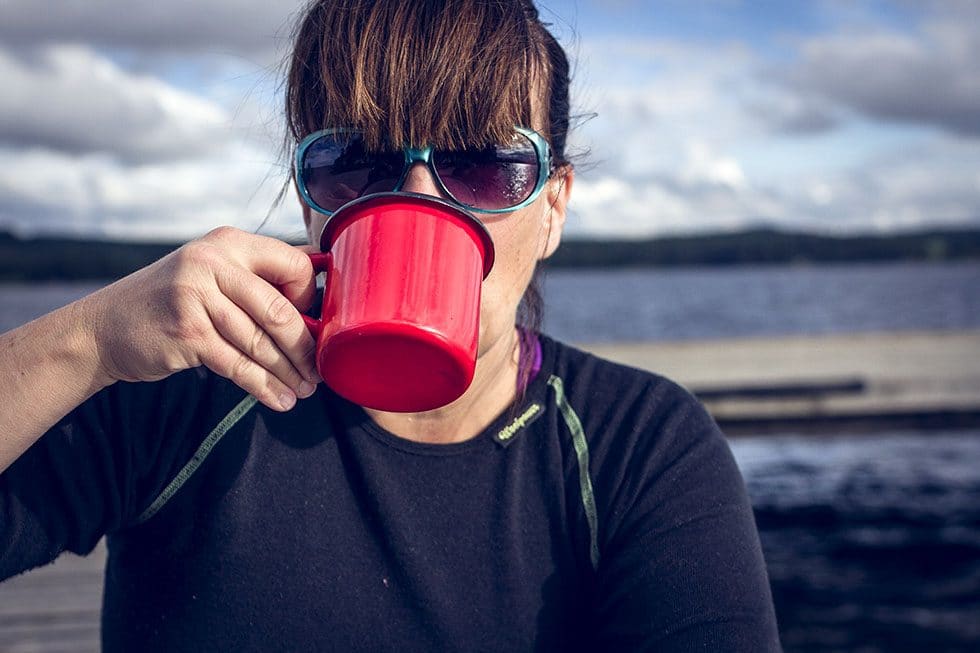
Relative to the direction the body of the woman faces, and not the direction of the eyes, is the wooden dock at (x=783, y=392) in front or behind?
behind

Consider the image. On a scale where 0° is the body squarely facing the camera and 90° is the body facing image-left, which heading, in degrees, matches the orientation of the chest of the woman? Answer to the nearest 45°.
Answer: approximately 0°
